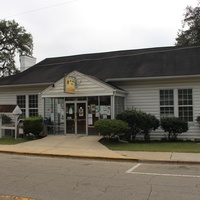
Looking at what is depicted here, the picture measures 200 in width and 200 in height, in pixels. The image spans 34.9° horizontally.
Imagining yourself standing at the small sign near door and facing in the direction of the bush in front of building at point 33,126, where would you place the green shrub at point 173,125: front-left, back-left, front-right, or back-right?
back-left

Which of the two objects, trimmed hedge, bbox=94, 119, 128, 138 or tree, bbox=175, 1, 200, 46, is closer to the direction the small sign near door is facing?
the trimmed hedge

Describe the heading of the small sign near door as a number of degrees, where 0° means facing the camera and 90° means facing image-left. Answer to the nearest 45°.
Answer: approximately 0°

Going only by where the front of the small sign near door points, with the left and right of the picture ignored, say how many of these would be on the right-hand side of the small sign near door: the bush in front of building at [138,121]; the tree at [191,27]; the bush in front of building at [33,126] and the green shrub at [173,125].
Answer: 1

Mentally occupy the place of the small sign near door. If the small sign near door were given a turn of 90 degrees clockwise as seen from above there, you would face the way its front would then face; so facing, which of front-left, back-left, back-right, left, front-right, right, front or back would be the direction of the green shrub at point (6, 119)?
front-right

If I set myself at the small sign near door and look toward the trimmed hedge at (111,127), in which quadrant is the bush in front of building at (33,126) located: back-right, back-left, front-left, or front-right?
back-right

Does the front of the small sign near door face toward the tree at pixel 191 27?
no

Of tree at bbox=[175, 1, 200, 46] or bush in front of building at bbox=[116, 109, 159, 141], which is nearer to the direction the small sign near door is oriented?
the bush in front of building

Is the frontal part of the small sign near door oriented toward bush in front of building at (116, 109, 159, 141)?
no

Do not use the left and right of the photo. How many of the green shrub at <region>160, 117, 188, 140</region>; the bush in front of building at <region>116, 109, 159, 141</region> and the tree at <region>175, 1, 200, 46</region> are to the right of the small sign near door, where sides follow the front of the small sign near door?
0

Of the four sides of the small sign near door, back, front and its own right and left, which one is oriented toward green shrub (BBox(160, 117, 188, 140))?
left

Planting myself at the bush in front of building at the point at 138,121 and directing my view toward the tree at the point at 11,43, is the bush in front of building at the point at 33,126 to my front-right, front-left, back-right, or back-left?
front-left

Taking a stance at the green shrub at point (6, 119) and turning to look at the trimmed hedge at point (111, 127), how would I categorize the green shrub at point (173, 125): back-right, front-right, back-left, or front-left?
front-left

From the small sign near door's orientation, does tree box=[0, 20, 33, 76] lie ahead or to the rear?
to the rear

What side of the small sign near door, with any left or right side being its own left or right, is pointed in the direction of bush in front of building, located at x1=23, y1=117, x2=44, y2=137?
right

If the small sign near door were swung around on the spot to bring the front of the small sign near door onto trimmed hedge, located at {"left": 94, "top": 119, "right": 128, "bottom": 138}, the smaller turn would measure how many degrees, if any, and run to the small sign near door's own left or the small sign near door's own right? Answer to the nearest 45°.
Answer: approximately 45° to the small sign near door's own left
